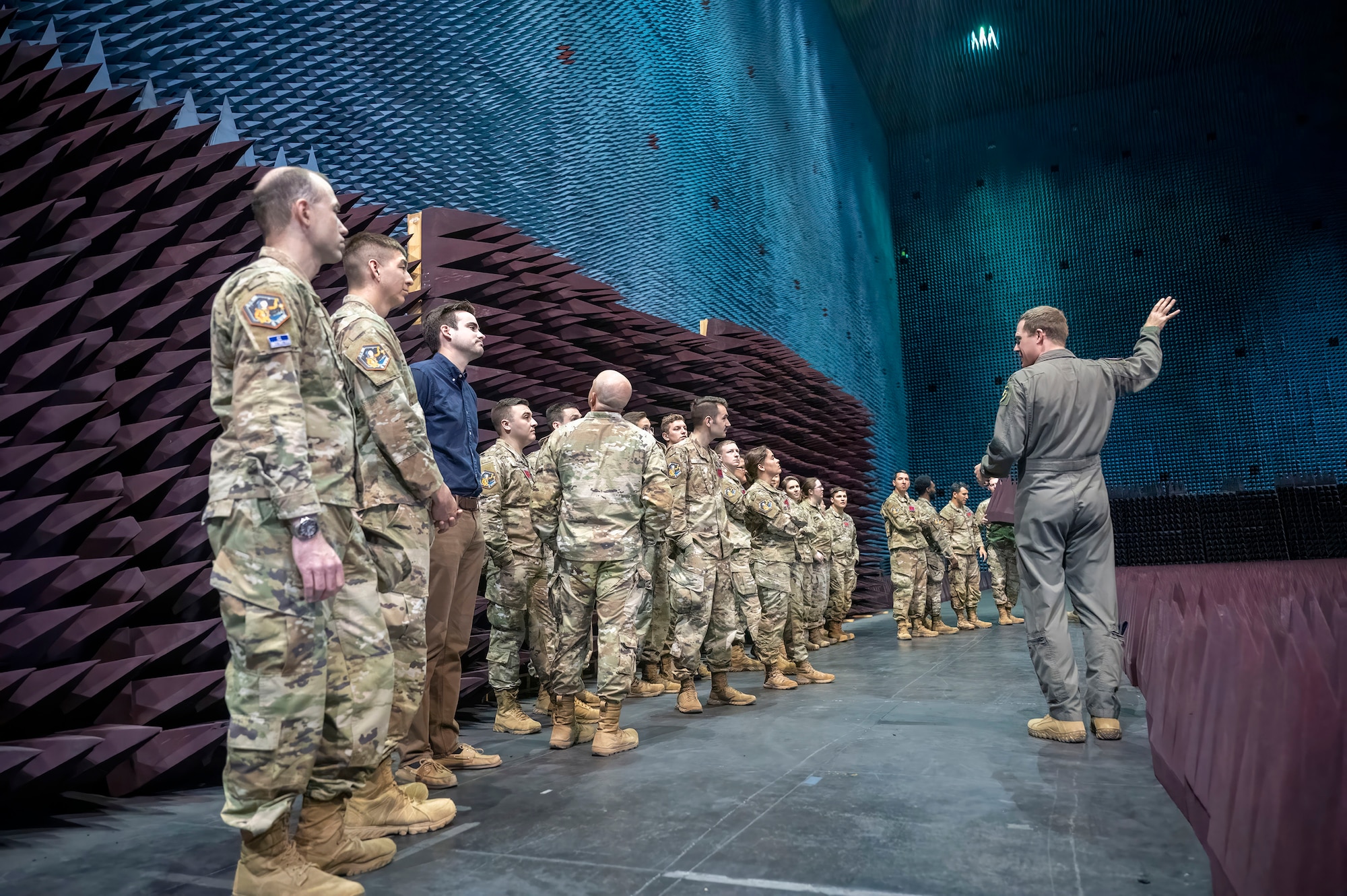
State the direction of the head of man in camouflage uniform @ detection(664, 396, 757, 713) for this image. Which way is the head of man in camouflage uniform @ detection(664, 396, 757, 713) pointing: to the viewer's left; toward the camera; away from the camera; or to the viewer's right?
to the viewer's right

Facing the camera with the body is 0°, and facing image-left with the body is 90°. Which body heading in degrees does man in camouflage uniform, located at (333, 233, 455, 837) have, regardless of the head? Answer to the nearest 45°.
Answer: approximately 270°

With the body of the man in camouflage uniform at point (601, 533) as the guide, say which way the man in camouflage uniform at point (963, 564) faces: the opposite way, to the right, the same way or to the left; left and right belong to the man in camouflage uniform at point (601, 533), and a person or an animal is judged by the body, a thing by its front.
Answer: the opposite way

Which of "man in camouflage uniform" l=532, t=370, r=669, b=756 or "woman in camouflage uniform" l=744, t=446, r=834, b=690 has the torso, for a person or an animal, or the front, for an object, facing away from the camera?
"man in camouflage uniform" l=532, t=370, r=669, b=756

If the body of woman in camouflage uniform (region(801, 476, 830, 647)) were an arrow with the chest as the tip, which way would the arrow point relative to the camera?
to the viewer's right

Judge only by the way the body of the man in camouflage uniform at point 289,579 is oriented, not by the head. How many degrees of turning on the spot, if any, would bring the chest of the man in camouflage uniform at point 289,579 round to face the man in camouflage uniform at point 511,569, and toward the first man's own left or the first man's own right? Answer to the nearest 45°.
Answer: approximately 45° to the first man's own left

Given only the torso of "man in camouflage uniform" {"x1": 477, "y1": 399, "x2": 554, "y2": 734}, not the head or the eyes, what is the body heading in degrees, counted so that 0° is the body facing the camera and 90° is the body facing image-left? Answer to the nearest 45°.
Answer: approximately 315°

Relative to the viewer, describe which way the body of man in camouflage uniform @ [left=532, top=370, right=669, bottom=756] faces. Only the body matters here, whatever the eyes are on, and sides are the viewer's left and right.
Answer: facing away from the viewer
